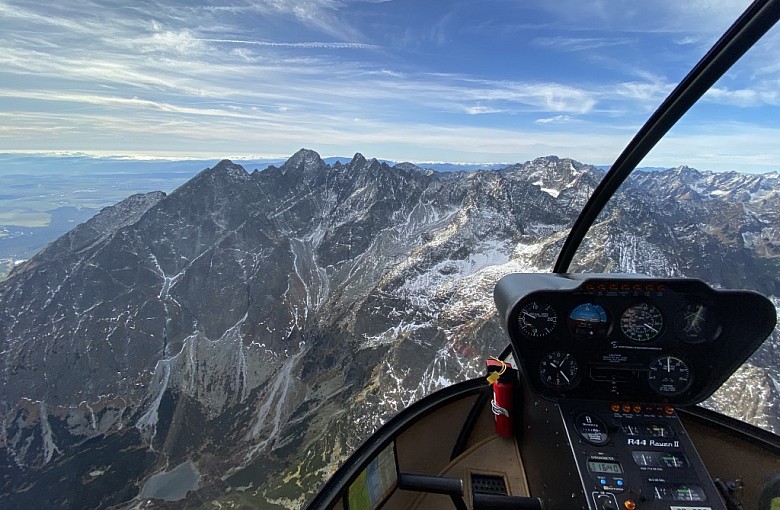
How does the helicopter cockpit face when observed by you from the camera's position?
facing away from the viewer
